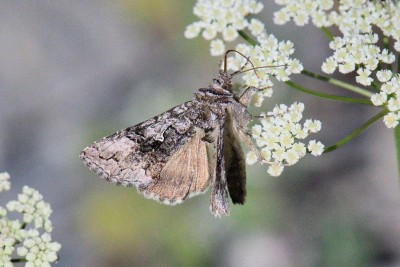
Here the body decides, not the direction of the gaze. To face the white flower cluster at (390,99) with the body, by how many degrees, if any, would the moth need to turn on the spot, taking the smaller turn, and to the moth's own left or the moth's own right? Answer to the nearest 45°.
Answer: approximately 45° to the moth's own right

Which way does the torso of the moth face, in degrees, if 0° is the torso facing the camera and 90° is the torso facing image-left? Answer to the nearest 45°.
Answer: approximately 225°

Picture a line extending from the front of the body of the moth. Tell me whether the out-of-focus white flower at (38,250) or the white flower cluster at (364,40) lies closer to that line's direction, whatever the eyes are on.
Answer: the white flower cluster

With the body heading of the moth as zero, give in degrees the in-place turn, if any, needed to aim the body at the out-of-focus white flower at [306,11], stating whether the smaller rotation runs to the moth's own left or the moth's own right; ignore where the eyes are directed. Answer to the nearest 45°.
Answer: approximately 45° to the moth's own right
